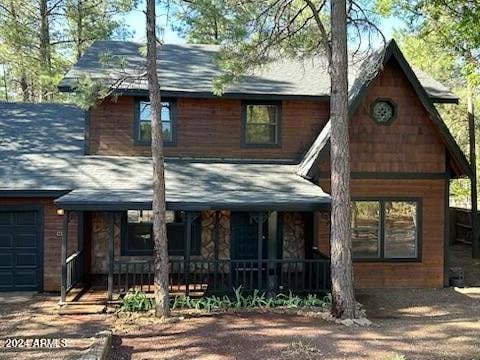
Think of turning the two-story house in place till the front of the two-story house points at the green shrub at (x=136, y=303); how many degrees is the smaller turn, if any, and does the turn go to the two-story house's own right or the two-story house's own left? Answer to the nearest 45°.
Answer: approximately 45° to the two-story house's own right

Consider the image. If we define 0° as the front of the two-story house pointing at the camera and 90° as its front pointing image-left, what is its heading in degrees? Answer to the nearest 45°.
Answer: approximately 0°

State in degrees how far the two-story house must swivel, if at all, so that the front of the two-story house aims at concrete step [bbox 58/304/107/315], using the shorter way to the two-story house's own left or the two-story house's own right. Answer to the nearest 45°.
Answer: approximately 45° to the two-story house's own right
